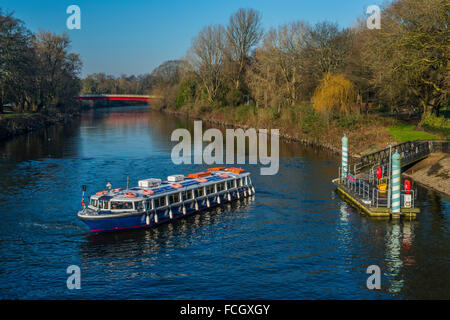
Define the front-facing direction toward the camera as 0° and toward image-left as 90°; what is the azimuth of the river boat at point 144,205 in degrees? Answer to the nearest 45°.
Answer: approximately 45°
